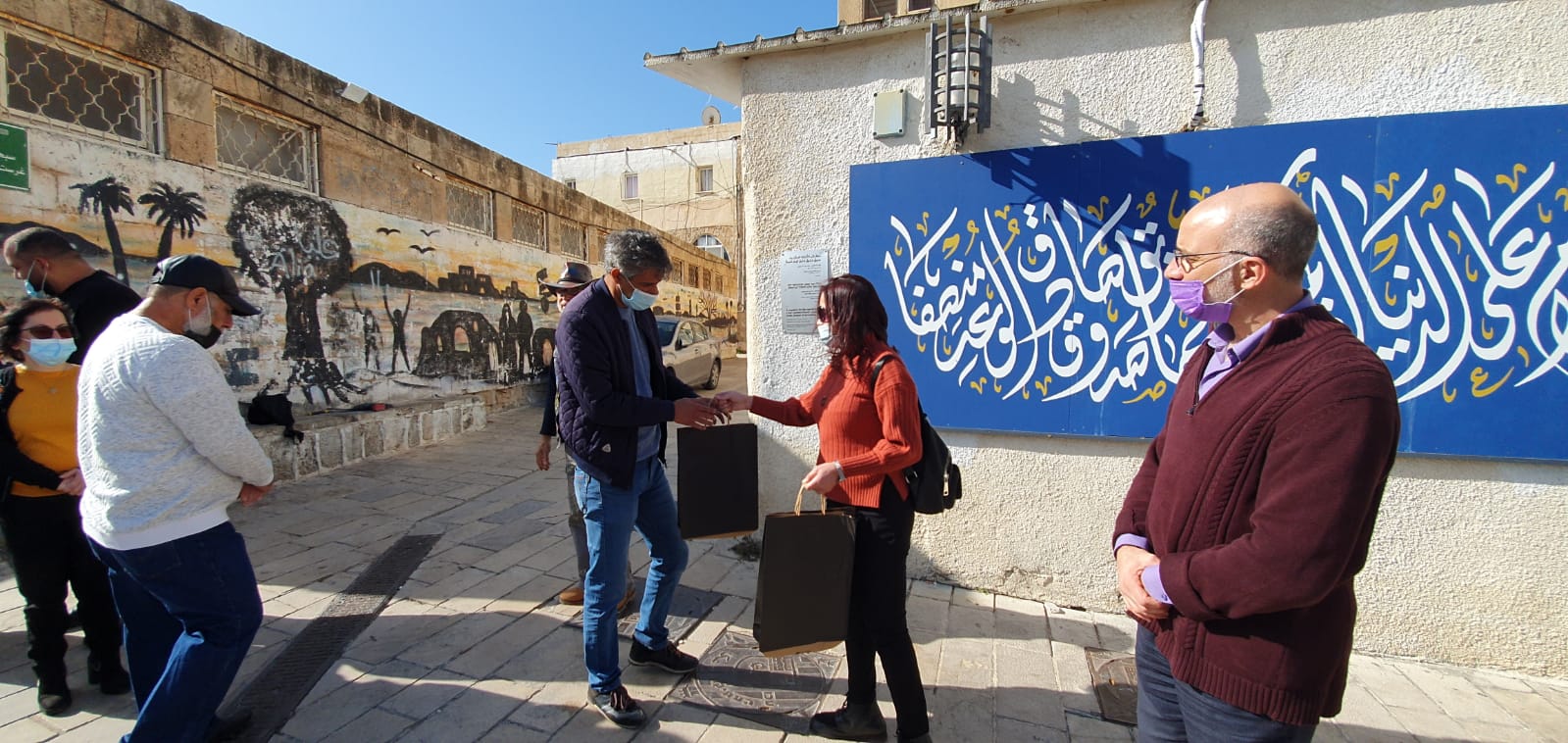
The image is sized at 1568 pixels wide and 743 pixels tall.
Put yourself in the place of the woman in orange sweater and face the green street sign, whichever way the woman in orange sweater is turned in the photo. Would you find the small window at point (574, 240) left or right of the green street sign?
right

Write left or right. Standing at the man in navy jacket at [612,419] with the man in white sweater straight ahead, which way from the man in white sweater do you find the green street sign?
right

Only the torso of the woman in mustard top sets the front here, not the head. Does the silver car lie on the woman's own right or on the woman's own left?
on the woman's own left

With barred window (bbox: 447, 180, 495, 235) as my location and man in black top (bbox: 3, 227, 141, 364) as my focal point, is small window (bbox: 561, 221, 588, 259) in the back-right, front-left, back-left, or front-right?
back-left

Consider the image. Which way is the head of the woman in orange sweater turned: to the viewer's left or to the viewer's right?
to the viewer's left

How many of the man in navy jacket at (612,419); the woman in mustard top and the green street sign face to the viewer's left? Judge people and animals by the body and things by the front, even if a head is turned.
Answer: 0

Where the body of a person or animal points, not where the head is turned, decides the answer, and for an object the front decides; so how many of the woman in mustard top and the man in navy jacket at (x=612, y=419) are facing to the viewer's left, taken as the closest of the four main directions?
0

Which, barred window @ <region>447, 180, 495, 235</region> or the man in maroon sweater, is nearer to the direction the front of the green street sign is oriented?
the man in maroon sweater

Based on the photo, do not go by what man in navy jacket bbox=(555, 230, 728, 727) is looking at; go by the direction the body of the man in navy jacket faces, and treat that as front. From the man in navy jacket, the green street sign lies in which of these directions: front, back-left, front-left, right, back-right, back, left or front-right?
back
